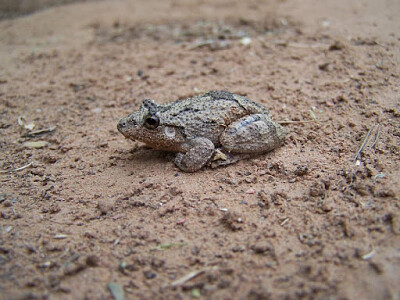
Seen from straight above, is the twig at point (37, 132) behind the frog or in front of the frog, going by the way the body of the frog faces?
in front

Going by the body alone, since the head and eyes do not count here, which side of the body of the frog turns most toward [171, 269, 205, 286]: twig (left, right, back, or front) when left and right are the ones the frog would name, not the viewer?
left

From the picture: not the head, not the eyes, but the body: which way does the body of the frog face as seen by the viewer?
to the viewer's left
